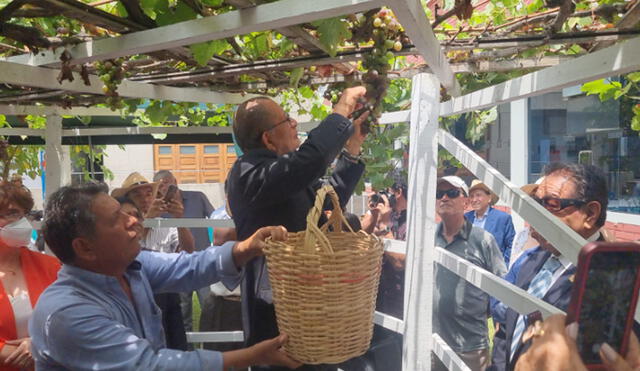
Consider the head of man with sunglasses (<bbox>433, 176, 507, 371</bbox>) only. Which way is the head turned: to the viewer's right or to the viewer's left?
to the viewer's left

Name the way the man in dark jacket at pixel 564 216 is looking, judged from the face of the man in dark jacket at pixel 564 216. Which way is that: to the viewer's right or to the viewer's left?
to the viewer's left

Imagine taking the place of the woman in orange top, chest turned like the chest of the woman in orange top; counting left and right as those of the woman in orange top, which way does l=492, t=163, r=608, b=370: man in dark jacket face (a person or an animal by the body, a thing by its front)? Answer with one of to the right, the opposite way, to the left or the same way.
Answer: to the right

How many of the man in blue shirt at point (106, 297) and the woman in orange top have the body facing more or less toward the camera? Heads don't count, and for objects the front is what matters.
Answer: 1

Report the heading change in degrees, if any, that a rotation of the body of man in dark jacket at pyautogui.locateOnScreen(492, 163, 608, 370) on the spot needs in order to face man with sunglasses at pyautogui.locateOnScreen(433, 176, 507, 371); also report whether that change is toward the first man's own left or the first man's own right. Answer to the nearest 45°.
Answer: approximately 90° to the first man's own right

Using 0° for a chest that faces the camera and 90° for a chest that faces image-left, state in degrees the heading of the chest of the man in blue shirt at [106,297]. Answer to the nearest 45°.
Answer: approximately 270°

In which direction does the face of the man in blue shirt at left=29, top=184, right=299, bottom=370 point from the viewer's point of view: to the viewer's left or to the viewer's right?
to the viewer's right

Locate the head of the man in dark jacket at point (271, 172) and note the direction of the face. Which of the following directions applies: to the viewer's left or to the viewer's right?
to the viewer's right

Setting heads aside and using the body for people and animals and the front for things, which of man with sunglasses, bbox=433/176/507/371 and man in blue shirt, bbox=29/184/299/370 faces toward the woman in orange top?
the man with sunglasses
